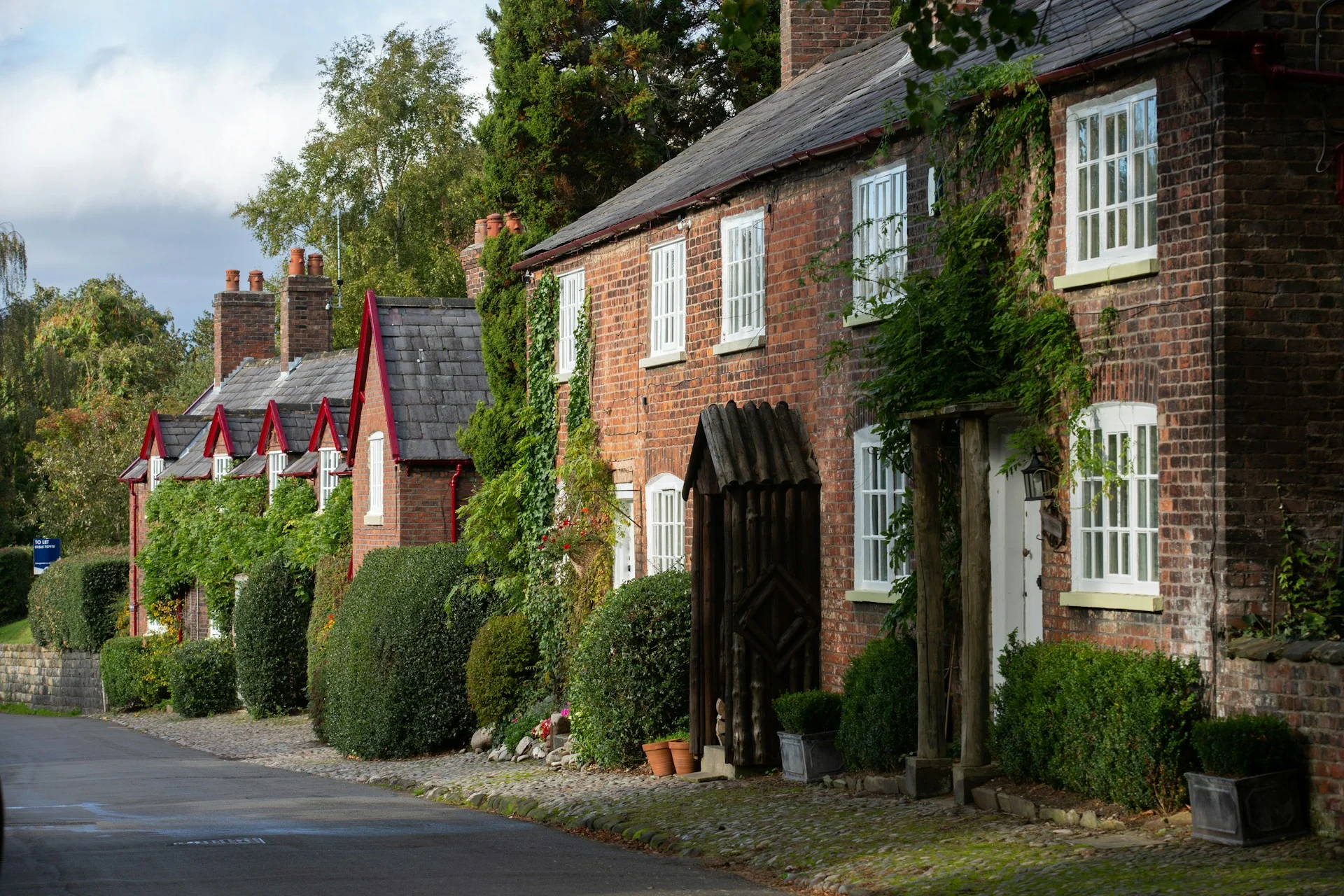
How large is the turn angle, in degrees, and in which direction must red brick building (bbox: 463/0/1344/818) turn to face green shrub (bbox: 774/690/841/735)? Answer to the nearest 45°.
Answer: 0° — it already faces it

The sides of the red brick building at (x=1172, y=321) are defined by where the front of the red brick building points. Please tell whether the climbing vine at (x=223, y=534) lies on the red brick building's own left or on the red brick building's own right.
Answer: on the red brick building's own right

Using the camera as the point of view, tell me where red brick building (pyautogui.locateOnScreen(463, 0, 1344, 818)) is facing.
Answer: facing the viewer and to the left of the viewer

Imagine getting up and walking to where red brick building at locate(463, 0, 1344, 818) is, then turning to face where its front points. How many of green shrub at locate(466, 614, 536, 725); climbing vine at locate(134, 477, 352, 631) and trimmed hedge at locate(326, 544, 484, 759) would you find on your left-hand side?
0

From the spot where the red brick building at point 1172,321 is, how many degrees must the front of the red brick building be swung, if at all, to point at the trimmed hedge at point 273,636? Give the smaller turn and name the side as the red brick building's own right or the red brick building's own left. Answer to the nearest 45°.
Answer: approximately 90° to the red brick building's own right

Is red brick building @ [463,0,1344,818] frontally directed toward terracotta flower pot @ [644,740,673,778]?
no

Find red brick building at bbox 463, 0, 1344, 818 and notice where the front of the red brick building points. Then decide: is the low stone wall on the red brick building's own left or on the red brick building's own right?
on the red brick building's own right

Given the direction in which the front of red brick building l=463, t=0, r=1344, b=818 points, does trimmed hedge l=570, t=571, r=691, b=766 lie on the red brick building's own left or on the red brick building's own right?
on the red brick building's own right

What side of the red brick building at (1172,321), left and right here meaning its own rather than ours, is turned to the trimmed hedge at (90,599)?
right

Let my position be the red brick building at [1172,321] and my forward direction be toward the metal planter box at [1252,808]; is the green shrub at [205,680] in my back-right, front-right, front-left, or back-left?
back-right

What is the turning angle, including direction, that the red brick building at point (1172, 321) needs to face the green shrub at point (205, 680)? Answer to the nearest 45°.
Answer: approximately 90° to its right

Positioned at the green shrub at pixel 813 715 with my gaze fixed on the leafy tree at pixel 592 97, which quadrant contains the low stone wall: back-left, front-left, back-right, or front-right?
front-left

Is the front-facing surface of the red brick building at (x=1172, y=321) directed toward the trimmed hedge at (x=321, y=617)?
no
